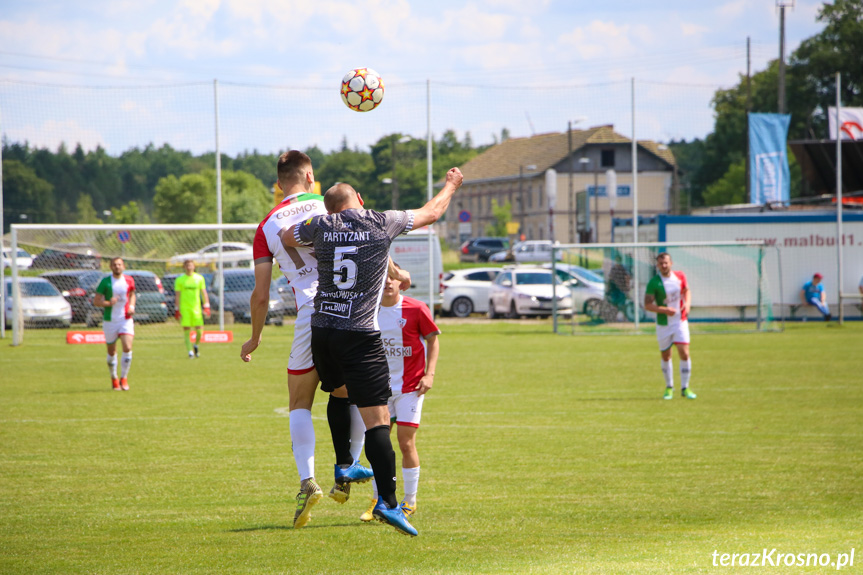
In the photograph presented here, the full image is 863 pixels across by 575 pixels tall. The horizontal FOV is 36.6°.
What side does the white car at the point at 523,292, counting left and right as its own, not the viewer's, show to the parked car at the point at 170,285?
right

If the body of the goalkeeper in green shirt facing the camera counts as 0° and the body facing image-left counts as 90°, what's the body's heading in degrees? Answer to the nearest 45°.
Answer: approximately 0°

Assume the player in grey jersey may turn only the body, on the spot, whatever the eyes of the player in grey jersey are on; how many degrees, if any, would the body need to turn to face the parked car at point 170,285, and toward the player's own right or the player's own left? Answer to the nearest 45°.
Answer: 0° — they already face it

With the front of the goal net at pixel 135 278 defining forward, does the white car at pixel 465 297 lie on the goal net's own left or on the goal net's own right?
on the goal net's own left

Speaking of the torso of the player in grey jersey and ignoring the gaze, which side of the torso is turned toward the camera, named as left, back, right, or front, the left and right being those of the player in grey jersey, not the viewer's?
back

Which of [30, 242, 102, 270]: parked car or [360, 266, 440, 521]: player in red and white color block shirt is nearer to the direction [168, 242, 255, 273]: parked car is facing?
the parked car

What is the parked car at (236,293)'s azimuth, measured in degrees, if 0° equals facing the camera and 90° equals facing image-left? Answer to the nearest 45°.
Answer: approximately 315°

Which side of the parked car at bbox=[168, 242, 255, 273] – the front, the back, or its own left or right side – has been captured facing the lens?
left

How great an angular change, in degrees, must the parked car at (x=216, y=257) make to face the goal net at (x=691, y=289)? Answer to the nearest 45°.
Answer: approximately 180°

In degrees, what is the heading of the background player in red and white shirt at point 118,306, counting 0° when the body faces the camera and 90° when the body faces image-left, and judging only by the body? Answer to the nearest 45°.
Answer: approximately 0°

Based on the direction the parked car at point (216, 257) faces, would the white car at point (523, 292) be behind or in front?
behind

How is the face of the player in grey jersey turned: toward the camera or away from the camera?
away from the camera

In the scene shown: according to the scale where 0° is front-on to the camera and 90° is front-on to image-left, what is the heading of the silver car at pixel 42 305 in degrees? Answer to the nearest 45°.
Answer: approximately 315°
